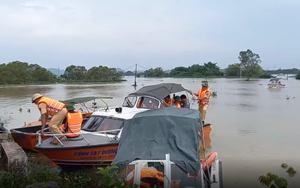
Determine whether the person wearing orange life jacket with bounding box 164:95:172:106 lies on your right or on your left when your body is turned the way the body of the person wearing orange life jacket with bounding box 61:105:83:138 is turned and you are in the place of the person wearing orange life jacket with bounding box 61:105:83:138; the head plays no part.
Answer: on your right

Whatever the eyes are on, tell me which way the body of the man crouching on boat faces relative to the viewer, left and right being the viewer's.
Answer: facing to the left of the viewer

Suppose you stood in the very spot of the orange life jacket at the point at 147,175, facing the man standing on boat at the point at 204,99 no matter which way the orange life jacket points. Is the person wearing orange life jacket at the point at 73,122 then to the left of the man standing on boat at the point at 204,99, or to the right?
left

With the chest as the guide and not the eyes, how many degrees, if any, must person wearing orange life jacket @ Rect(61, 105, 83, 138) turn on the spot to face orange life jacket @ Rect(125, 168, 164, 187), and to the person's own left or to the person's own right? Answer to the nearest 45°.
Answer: approximately 135° to the person's own left

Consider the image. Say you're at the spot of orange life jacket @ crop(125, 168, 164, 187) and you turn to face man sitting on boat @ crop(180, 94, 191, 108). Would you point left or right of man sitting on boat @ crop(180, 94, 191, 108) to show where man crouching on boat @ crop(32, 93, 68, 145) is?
left

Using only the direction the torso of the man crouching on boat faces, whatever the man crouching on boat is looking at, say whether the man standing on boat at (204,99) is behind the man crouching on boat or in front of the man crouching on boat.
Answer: behind

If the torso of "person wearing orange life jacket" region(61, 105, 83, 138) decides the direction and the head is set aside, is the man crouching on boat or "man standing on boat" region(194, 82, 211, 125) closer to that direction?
the man crouching on boat

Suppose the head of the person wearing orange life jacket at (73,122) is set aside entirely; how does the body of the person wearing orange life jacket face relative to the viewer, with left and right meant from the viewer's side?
facing away from the viewer and to the left of the viewer

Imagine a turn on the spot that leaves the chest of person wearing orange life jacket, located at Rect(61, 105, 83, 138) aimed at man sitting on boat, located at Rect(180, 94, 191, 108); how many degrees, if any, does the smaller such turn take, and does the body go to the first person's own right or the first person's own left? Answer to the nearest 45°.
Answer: approximately 90° to the first person's own right
